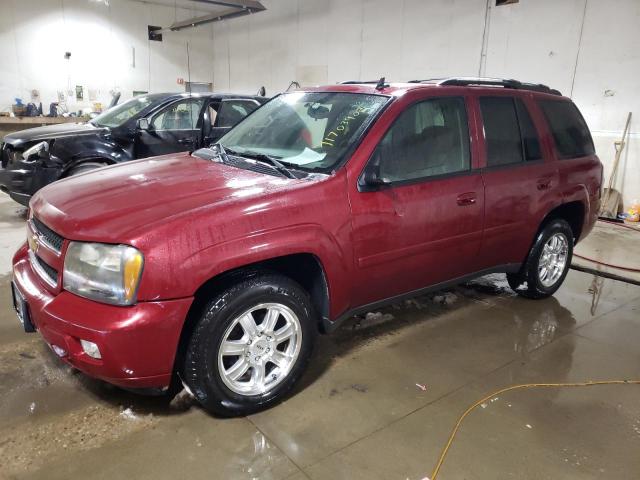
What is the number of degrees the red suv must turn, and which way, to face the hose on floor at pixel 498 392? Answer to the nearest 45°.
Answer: approximately 135° to its left

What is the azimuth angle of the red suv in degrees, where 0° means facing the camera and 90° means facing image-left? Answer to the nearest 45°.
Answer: approximately 45°

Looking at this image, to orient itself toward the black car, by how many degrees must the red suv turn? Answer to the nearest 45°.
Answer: approximately 90° to its right
